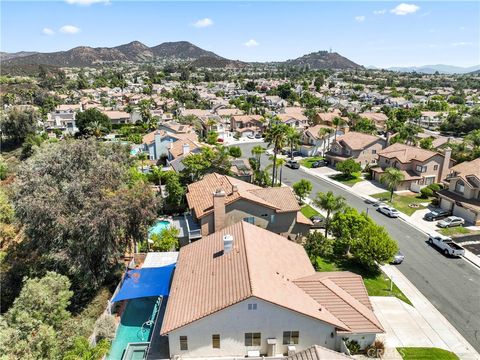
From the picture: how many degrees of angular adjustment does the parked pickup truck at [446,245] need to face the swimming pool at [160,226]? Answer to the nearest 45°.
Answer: approximately 90° to its left

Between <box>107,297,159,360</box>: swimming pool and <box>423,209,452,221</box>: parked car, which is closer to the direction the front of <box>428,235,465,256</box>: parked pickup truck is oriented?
the parked car

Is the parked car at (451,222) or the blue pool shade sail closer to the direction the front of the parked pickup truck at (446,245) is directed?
the parked car

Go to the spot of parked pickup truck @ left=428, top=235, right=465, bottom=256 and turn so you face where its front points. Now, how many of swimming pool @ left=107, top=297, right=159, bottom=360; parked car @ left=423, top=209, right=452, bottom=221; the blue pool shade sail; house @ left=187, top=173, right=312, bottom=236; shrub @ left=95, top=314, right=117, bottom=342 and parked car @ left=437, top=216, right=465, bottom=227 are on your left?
4

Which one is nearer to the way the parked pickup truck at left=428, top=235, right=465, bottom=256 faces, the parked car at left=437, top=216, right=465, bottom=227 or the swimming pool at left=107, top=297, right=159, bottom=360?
the parked car

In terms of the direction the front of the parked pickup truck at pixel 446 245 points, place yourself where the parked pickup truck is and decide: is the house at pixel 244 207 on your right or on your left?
on your left

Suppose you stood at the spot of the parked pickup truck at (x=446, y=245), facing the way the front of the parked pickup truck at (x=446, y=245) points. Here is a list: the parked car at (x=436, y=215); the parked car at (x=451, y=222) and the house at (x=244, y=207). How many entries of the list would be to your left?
1

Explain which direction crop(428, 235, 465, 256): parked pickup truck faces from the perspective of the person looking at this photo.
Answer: facing away from the viewer and to the left of the viewer

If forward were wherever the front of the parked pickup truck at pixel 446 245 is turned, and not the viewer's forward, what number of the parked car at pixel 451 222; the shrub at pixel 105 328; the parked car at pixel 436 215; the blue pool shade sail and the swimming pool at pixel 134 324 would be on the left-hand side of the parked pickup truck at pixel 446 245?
3

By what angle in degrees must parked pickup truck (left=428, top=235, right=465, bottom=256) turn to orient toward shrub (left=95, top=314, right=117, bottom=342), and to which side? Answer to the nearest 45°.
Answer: approximately 90° to its left

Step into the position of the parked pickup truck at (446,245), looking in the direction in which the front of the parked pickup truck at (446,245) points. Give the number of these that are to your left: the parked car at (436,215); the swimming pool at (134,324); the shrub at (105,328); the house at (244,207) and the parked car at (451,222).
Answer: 3

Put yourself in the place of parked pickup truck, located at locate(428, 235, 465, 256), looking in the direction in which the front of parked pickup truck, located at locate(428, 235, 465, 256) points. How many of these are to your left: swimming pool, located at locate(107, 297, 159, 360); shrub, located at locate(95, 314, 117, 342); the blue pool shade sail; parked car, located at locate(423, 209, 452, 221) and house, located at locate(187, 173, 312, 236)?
4

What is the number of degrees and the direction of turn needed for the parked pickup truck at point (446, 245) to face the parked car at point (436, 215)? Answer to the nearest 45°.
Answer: approximately 45° to its right

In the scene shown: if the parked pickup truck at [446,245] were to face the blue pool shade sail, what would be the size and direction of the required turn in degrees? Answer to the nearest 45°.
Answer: approximately 90° to its left
